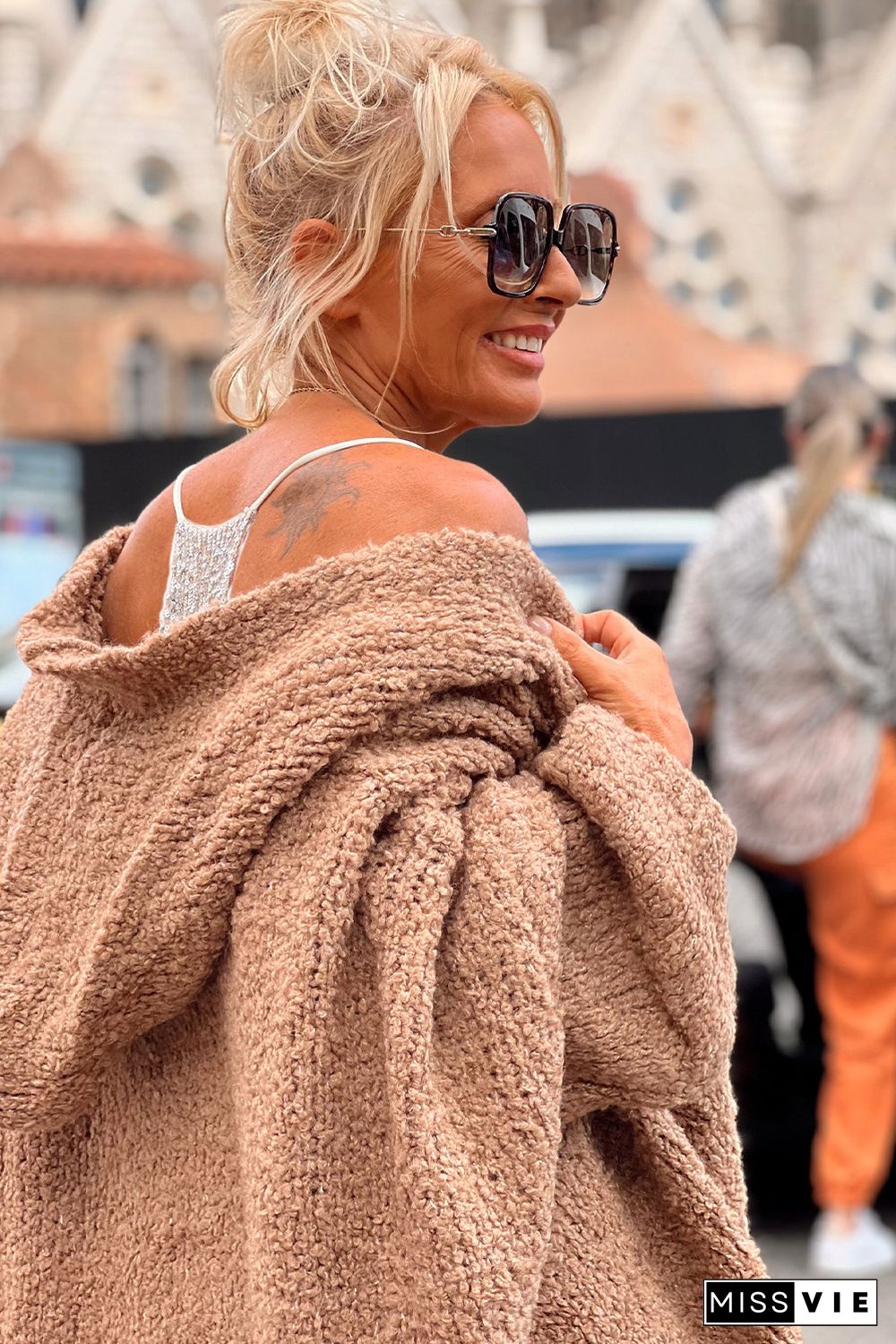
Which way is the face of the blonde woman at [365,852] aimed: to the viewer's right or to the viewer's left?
to the viewer's right

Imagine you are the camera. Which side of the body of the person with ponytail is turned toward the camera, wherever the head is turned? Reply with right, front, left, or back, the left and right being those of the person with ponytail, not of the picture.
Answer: back

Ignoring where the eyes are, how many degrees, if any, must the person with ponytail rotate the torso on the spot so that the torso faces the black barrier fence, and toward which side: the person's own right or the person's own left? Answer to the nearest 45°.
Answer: approximately 45° to the person's own left

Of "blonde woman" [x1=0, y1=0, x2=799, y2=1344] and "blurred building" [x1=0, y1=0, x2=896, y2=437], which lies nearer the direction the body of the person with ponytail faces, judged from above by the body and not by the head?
the blurred building

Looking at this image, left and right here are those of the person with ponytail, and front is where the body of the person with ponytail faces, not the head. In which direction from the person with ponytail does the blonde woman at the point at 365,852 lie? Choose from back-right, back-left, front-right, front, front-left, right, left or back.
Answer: back

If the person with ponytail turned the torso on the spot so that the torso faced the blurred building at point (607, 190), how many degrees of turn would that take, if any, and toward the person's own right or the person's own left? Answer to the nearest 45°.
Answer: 0° — they already face it

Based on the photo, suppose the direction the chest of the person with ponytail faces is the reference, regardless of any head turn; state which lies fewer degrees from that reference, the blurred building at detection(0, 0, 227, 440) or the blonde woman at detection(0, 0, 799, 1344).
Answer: the blurred building
